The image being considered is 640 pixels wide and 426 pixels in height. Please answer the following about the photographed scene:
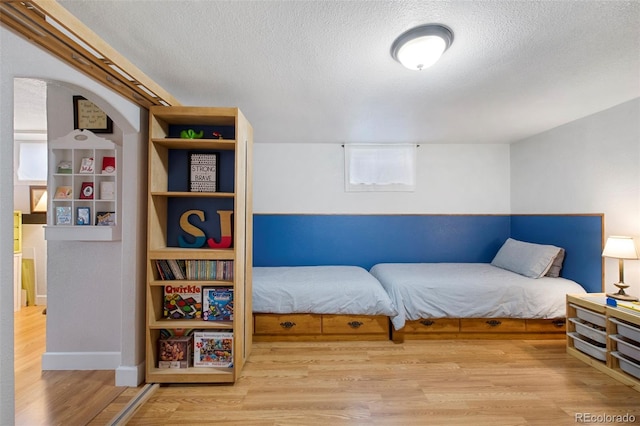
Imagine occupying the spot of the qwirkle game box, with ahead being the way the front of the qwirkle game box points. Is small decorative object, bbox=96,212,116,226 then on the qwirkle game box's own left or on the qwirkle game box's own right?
on the qwirkle game box's own right

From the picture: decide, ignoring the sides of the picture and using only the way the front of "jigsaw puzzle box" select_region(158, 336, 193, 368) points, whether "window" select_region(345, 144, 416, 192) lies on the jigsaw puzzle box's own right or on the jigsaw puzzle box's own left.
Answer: on the jigsaw puzzle box's own left

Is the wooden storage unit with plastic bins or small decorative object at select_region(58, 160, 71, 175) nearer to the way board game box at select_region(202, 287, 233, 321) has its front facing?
the wooden storage unit with plastic bins

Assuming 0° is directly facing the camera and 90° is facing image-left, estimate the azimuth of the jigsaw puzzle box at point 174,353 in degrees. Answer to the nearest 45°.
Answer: approximately 0°

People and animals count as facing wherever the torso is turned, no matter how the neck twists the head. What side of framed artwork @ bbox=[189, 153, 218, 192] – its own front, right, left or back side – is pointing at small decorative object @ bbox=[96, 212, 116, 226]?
right
